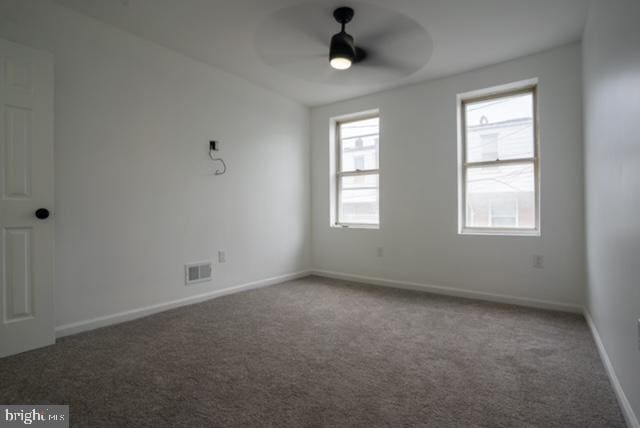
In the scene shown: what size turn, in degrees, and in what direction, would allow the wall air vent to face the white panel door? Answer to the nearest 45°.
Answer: approximately 90° to its right

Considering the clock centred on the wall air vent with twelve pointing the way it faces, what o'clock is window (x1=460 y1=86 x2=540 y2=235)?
The window is roughly at 11 o'clock from the wall air vent.

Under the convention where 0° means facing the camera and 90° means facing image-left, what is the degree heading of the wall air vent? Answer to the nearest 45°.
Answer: approximately 315°

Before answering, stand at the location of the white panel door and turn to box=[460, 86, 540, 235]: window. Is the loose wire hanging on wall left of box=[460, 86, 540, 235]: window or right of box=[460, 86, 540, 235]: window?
left

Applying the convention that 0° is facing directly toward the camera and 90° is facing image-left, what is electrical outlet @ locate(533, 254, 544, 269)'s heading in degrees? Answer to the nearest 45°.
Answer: approximately 0°

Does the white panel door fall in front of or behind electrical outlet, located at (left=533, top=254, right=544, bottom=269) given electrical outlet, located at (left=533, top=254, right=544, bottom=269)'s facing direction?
in front

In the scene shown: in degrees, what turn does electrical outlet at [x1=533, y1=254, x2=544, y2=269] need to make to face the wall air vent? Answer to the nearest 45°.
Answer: approximately 45° to its right

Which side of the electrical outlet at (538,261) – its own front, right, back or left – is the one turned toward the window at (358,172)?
right

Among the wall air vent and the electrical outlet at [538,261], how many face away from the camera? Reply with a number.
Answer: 0

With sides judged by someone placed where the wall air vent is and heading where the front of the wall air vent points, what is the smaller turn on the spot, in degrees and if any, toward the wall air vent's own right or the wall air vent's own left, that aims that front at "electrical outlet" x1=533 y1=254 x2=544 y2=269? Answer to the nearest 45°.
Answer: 0° — it already faces it

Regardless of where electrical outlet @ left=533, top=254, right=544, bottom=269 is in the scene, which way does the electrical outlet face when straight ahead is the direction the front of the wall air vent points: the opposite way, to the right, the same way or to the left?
to the right

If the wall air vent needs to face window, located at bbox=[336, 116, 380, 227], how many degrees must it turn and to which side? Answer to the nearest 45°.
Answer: approximately 45° to its left
